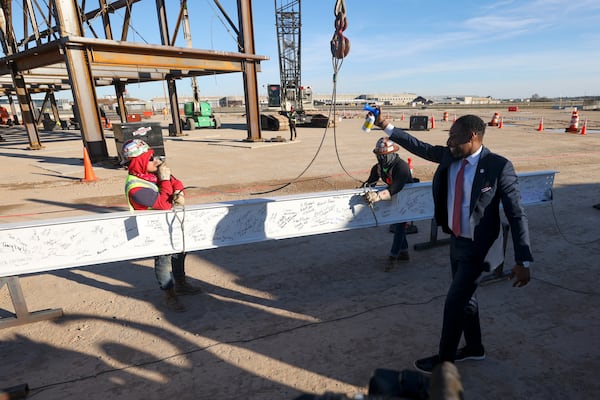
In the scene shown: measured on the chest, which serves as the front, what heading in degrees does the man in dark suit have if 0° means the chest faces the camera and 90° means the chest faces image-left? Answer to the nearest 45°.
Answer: approximately 45°

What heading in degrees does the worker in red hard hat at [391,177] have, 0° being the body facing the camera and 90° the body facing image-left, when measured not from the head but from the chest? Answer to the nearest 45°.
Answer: approximately 45°

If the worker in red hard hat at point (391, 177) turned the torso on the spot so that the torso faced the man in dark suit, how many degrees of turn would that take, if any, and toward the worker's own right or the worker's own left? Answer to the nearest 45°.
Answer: approximately 45° to the worker's own left

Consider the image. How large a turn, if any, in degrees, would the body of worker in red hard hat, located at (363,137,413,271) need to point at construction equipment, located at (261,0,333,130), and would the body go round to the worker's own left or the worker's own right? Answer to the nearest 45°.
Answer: approximately 135° to the worker's own right
